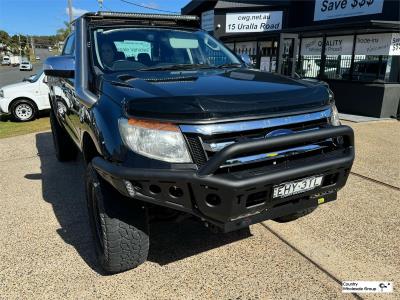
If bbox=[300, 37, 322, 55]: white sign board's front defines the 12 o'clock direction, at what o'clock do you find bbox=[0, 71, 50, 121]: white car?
The white car is roughly at 2 o'clock from the white sign board.

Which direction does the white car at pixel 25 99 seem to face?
to the viewer's left

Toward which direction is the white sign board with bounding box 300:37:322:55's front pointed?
toward the camera

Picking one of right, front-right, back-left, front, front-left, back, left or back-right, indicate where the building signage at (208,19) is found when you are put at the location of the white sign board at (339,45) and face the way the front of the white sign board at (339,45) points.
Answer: back-right

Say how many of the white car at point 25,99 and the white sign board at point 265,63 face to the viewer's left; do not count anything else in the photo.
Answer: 1

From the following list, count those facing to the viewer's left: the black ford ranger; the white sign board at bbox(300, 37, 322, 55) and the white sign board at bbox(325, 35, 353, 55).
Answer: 0

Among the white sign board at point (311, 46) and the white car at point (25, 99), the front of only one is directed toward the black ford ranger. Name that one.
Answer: the white sign board

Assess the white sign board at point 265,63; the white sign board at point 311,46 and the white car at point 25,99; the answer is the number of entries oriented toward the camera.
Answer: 2

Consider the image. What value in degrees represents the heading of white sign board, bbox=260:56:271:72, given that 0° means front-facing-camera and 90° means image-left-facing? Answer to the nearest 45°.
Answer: approximately 0°

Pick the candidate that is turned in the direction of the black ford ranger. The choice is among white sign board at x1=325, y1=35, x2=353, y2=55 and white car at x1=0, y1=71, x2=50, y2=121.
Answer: the white sign board

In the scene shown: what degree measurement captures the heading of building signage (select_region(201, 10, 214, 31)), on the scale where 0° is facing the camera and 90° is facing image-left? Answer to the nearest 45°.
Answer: approximately 45°

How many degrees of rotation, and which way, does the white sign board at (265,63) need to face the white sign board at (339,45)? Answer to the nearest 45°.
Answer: approximately 45° to its left
